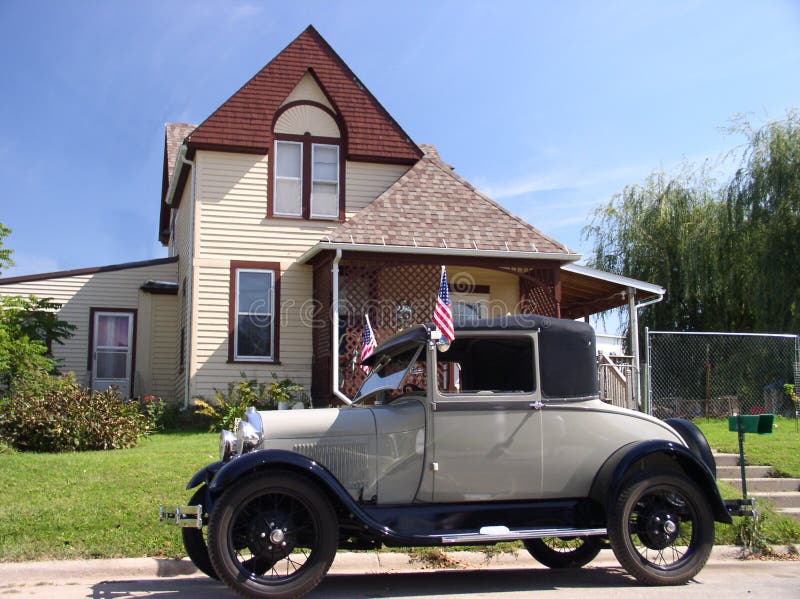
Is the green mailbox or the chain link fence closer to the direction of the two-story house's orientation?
the green mailbox

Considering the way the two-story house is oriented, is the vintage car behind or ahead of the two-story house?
ahead

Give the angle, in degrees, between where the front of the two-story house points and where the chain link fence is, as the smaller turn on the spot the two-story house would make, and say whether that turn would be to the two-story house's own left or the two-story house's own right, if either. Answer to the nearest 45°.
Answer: approximately 90° to the two-story house's own left

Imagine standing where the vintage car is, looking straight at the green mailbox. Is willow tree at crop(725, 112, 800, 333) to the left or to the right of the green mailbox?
left

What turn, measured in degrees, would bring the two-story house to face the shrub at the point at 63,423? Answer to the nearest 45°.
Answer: approximately 45° to its right

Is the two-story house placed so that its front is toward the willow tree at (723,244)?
no

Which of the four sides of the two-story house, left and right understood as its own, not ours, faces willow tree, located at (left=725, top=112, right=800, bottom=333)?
left

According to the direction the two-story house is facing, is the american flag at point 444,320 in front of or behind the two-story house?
in front

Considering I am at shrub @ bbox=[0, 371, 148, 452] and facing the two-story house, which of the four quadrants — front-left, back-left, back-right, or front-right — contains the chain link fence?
front-right

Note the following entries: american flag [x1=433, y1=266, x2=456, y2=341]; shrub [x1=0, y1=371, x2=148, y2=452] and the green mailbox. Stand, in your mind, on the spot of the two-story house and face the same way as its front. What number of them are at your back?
0

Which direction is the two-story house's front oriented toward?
toward the camera

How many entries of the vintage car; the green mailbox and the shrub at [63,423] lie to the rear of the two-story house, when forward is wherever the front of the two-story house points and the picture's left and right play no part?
0
